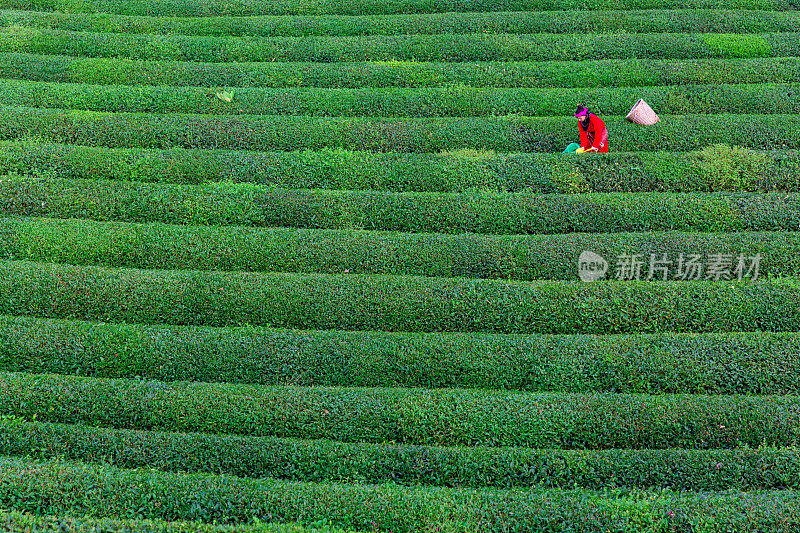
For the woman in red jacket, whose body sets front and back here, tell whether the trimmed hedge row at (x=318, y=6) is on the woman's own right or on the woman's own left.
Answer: on the woman's own right

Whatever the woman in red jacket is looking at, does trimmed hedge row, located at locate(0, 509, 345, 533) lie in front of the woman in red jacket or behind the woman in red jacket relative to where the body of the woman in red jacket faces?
in front

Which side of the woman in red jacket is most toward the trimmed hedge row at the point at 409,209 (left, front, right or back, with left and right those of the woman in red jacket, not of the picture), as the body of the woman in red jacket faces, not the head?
front

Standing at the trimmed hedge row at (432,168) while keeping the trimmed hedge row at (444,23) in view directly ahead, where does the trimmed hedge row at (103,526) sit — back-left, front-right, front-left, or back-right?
back-left

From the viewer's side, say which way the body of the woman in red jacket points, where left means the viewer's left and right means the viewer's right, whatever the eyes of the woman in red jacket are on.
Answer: facing the viewer and to the left of the viewer

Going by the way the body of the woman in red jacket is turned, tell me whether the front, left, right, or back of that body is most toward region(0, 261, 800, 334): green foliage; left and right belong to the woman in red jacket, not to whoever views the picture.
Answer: front

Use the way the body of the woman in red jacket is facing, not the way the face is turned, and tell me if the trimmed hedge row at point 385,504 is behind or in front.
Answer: in front

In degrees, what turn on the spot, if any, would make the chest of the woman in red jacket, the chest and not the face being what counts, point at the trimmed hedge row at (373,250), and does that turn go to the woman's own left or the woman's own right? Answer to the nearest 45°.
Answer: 0° — they already face it

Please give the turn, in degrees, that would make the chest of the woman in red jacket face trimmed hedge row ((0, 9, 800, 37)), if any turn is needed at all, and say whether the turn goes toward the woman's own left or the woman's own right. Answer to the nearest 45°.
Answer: approximately 90° to the woman's own right
